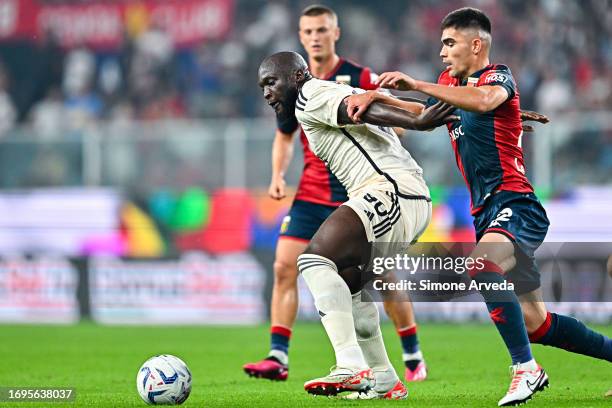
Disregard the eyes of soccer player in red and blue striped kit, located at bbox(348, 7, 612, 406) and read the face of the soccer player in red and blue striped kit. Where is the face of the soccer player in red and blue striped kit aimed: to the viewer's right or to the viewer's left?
to the viewer's left

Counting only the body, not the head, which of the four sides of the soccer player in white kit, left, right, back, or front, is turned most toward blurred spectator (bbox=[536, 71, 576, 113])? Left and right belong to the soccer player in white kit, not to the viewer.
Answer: right

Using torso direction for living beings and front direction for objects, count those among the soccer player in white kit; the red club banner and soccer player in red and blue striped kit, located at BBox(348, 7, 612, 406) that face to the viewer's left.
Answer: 2

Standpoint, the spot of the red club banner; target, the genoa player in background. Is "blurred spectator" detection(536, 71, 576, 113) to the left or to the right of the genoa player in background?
left

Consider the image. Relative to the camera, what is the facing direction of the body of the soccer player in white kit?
to the viewer's left

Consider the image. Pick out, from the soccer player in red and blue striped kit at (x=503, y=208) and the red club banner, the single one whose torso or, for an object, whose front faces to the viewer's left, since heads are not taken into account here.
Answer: the soccer player in red and blue striped kit

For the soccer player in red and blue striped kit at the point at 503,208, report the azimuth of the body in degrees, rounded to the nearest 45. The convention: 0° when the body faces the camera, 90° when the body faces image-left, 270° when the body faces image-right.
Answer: approximately 90°

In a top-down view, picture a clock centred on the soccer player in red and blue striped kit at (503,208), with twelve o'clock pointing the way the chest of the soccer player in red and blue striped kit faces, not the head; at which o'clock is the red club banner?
The red club banner is roughly at 2 o'clock from the soccer player in red and blue striped kit.

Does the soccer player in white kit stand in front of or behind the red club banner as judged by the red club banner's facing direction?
in front

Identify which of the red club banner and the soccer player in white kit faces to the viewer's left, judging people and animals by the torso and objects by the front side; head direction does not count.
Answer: the soccer player in white kit

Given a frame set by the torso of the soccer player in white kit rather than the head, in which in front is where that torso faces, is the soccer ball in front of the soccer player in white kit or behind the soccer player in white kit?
in front

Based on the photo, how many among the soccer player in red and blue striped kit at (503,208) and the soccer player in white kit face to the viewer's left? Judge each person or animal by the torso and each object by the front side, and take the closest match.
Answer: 2

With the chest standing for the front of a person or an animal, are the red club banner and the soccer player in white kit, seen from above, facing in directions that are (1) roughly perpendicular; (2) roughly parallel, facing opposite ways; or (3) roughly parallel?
roughly perpendicular

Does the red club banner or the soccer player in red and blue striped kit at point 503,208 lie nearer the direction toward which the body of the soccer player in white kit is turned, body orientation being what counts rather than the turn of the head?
the red club banner
